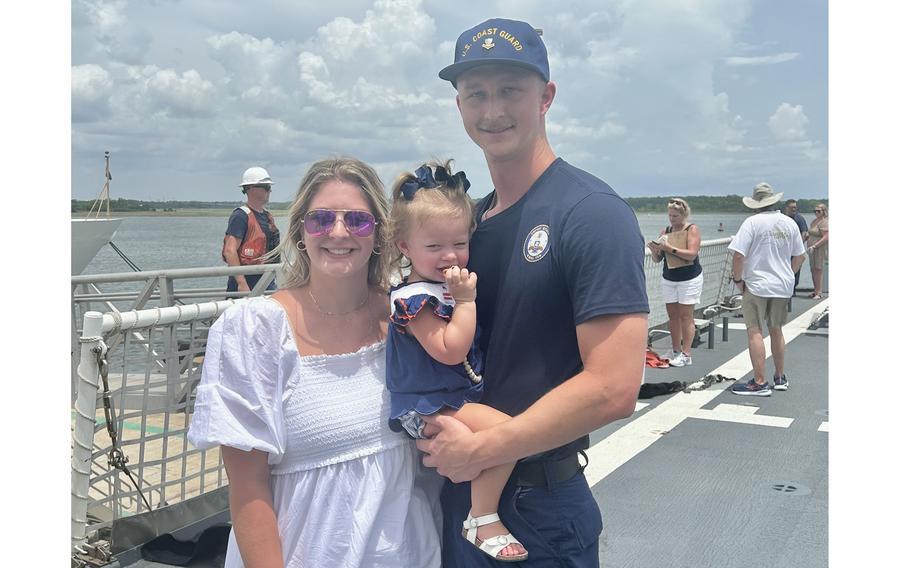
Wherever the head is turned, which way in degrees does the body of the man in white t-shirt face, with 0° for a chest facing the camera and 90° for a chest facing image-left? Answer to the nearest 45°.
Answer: approximately 135°

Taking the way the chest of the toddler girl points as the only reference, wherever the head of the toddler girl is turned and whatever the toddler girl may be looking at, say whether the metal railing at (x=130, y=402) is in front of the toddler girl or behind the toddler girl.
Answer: behind

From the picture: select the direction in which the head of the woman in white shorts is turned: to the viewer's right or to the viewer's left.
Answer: to the viewer's left

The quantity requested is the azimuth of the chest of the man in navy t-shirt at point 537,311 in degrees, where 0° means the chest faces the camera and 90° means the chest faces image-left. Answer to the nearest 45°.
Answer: approximately 45°

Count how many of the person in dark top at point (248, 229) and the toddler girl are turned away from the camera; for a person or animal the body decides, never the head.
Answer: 0

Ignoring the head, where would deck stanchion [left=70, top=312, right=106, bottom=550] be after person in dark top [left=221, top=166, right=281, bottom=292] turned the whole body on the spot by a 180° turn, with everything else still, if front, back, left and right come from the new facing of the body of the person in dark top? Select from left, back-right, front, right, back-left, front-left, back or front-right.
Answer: back-left

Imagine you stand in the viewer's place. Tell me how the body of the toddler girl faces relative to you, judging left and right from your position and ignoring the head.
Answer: facing the viewer and to the right of the viewer

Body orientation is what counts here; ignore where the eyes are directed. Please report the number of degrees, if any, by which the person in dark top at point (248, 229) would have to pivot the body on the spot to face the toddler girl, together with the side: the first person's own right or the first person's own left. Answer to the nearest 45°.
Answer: approximately 45° to the first person's own right

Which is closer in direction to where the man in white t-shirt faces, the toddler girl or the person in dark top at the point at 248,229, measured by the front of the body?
the person in dark top
